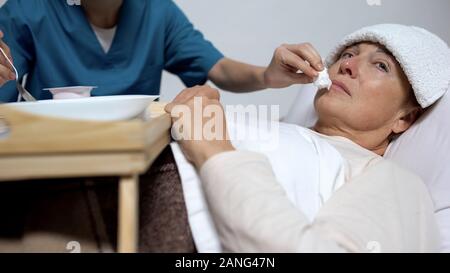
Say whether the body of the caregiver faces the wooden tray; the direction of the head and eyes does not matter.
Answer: yes

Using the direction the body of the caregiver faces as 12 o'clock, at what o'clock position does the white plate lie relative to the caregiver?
The white plate is roughly at 12 o'clock from the caregiver.

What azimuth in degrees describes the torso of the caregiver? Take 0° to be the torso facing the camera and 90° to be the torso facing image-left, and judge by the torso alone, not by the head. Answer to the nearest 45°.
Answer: approximately 0°

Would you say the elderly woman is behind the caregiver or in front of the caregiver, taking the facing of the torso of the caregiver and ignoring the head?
in front

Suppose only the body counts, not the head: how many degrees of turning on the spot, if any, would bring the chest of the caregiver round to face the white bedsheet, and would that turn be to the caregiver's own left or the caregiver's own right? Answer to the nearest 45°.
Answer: approximately 45° to the caregiver's own left

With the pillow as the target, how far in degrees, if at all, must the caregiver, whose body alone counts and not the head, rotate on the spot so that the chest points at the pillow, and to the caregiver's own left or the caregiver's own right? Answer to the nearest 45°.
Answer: approximately 45° to the caregiver's own left
